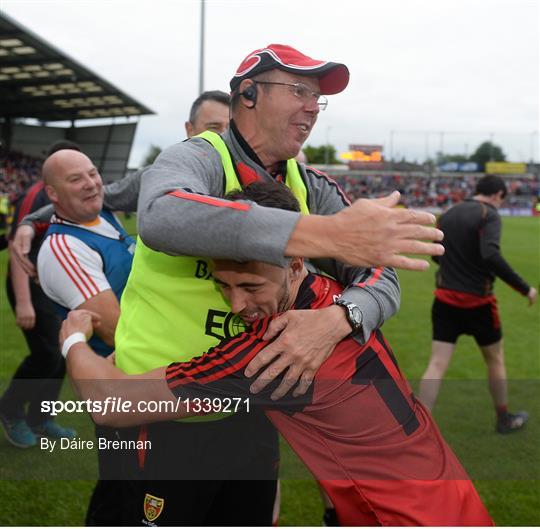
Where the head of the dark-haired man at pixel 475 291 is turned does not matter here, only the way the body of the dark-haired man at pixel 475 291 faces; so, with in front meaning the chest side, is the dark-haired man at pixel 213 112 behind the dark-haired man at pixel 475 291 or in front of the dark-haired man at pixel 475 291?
behind

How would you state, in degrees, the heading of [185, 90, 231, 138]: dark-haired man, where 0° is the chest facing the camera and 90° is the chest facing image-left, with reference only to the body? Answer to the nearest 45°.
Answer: approximately 315°

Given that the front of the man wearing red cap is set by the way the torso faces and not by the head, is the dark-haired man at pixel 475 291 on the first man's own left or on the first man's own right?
on the first man's own left

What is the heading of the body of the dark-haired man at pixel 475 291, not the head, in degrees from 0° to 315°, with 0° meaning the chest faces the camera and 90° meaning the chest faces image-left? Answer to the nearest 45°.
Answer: approximately 225°

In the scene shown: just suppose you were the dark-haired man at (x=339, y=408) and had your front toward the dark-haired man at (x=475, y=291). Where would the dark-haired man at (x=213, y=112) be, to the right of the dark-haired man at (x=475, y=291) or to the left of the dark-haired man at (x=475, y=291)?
left
